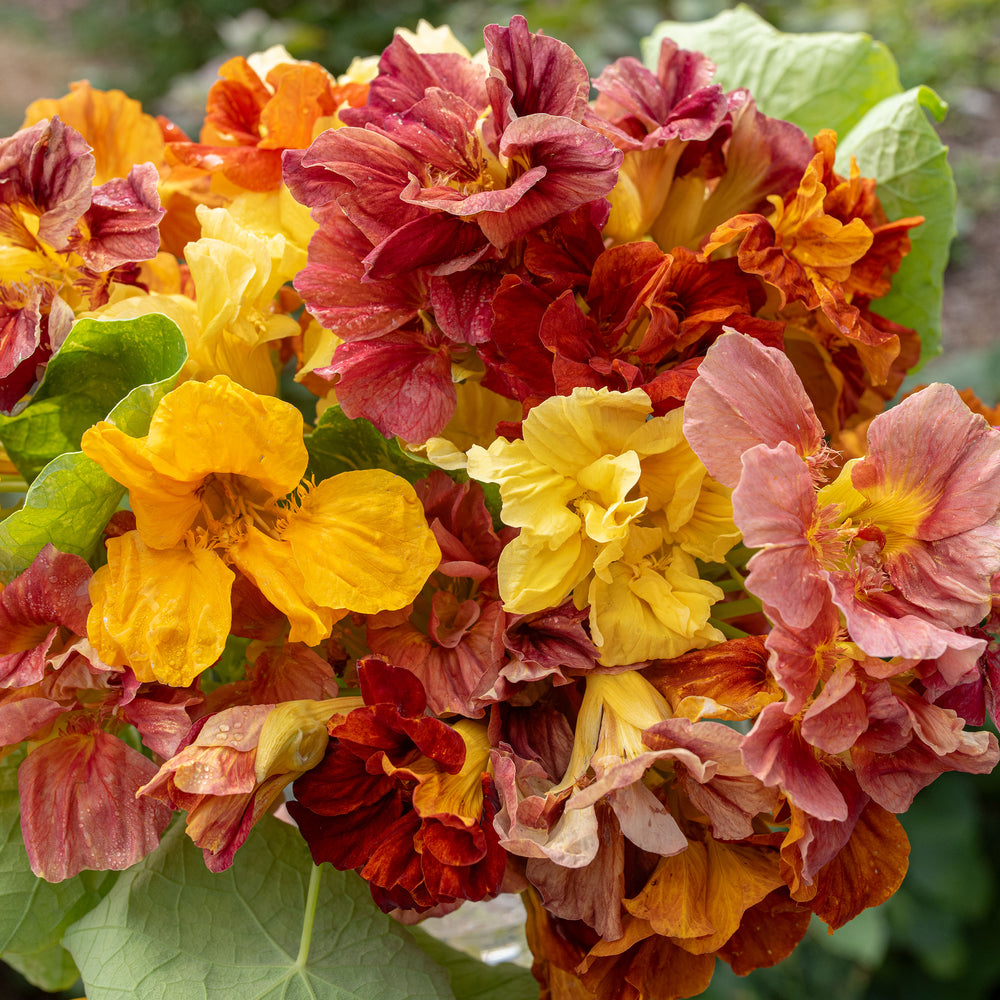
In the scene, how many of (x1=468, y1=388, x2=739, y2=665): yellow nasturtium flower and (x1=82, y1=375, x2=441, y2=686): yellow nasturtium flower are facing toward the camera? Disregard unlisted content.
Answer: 2
